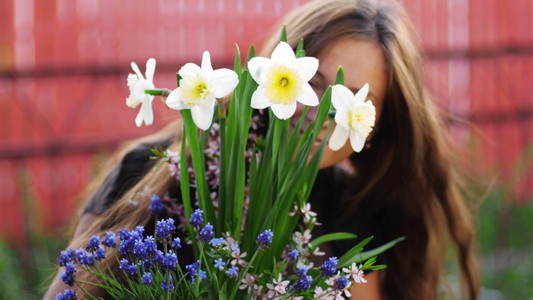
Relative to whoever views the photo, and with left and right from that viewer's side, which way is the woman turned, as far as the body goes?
facing the viewer and to the left of the viewer

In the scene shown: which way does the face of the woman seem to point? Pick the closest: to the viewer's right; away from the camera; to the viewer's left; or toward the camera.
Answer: toward the camera

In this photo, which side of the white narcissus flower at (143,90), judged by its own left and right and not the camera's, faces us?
left
